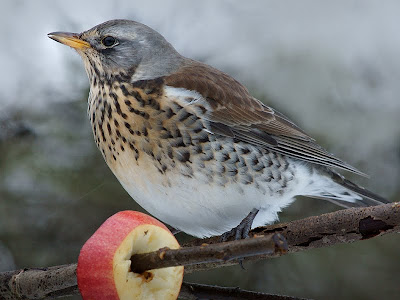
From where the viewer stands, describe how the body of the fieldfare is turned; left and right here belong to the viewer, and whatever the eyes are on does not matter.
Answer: facing to the left of the viewer
